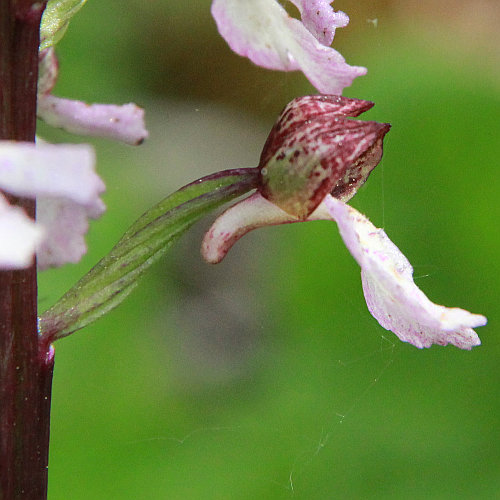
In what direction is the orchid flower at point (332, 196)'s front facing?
to the viewer's right
